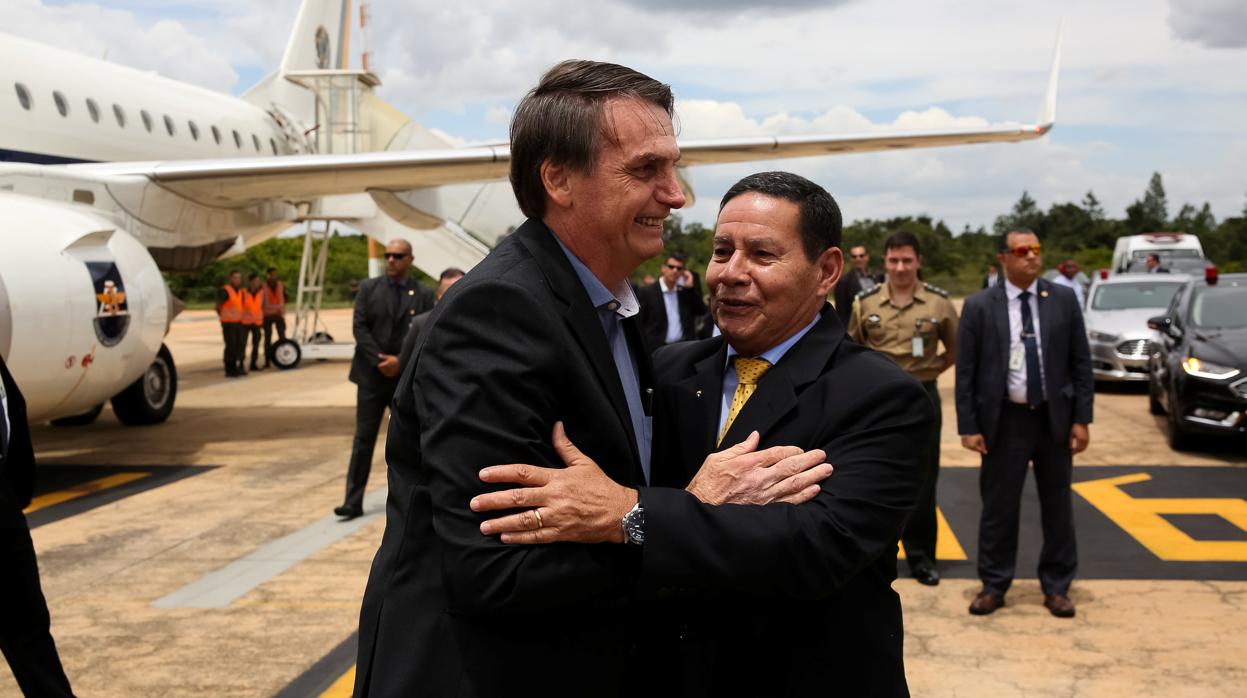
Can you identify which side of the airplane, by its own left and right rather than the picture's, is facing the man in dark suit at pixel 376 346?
left

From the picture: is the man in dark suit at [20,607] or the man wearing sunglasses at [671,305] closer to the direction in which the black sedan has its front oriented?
the man in dark suit

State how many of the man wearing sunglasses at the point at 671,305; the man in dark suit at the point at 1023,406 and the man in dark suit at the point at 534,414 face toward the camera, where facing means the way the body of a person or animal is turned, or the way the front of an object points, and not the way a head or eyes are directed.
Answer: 2

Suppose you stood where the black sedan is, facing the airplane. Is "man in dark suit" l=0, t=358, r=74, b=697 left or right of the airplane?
left

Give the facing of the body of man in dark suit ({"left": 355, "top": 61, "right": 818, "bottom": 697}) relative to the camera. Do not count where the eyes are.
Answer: to the viewer's right

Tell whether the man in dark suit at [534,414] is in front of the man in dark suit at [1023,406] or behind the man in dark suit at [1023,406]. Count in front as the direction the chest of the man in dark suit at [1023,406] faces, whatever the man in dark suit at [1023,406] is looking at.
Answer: in front

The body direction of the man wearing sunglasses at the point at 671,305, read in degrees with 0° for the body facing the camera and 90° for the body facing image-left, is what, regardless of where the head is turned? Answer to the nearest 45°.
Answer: approximately 0°
